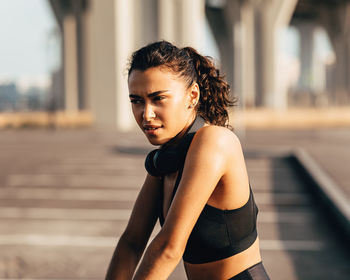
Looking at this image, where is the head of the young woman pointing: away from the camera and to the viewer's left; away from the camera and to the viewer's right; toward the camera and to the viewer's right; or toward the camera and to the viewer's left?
toward the camera and to the viewer's left

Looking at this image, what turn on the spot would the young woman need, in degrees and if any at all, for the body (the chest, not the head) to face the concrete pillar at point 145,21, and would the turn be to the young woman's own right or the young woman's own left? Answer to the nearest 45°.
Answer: approximately 135° to the young woman's own right

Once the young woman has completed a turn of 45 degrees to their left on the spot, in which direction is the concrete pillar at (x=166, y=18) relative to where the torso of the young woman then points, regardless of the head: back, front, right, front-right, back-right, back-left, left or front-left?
back

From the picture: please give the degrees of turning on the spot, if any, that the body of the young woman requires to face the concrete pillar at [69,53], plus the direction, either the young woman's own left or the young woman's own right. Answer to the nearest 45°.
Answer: approximately 135° to the young woman's own right

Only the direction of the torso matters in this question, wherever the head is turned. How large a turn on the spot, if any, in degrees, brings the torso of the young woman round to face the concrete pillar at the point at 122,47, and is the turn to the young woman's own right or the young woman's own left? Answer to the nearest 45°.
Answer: approximately 135° to the young woman's own right

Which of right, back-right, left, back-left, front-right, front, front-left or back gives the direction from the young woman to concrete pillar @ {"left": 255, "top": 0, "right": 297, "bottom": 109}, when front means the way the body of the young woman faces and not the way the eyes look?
back-right

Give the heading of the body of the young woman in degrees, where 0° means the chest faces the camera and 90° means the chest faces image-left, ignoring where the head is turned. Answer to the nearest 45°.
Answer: approximately 45°

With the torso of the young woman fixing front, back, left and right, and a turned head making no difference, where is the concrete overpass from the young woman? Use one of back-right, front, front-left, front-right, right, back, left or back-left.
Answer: back-right

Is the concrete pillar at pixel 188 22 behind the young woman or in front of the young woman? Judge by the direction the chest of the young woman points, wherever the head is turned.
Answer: behind

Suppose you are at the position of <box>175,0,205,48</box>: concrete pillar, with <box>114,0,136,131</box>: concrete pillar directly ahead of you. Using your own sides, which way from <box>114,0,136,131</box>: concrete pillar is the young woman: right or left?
left
